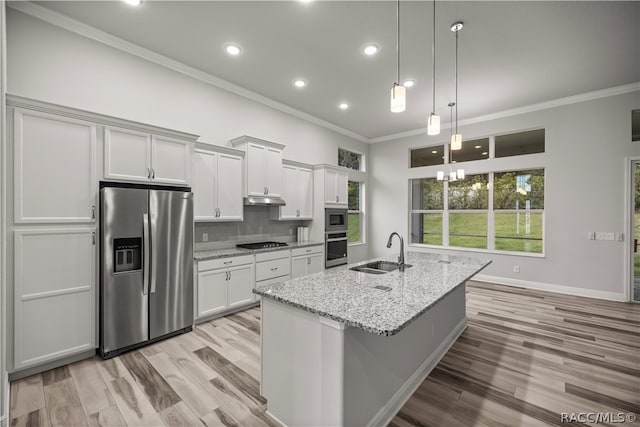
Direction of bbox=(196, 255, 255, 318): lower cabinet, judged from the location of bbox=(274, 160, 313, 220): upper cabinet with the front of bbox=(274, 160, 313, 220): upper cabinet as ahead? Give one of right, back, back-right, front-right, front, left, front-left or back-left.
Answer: right

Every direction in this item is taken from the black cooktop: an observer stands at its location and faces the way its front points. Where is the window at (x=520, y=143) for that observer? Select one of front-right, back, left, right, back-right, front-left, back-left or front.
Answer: front-left

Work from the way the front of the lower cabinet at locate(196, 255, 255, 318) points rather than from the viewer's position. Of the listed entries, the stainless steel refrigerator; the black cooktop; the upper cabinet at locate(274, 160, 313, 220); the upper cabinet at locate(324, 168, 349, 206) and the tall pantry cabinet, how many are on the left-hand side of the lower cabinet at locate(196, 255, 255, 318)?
3

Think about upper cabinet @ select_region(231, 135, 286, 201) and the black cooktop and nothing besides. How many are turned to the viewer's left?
0

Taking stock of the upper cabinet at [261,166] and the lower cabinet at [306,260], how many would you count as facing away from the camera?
0

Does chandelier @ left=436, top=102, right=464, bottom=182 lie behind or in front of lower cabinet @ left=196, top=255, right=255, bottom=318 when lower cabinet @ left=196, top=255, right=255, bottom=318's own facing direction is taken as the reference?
in front

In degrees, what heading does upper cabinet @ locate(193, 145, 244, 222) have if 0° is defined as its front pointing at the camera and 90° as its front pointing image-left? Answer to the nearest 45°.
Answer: approximately 315°

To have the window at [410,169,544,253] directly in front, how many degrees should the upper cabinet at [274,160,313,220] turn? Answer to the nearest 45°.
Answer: approximately 45° to its left

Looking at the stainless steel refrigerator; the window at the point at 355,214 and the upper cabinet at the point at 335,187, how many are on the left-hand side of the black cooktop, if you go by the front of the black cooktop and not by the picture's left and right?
2
